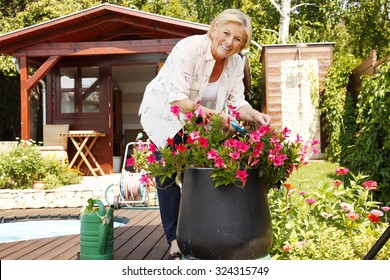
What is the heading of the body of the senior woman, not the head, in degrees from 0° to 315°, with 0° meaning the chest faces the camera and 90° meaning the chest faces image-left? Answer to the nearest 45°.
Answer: approximately 315°

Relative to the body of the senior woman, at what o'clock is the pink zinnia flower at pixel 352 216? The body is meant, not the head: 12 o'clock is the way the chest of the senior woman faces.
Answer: The pink zinnia flower is roughly at 10 o'clock from the senior woman.
